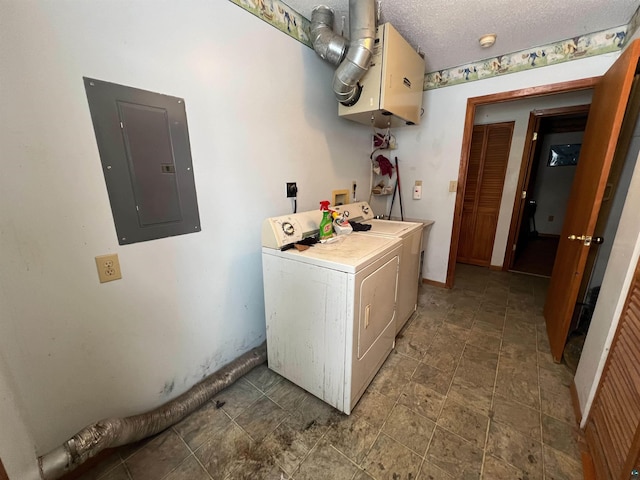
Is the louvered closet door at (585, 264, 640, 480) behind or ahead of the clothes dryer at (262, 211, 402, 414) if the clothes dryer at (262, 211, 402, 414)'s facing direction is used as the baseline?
ahead

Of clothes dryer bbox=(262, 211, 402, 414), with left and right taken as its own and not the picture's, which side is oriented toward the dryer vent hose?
right

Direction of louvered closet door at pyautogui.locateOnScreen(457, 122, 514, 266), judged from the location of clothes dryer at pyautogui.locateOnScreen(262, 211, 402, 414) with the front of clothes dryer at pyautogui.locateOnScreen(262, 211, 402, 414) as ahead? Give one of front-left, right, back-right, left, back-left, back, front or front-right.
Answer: left

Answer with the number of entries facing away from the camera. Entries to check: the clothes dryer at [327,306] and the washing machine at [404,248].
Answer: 0

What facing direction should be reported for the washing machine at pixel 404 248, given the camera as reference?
facing the viewer and to the right of the viewer

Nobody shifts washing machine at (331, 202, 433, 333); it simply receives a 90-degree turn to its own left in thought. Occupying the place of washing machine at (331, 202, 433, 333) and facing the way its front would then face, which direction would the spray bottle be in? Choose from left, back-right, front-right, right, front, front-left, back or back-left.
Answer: back

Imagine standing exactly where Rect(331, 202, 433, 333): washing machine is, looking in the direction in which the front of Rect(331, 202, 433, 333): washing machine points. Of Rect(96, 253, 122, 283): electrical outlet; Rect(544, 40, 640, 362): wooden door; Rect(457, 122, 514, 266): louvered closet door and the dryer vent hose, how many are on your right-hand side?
2

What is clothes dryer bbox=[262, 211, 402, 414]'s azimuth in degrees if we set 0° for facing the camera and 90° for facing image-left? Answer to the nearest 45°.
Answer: approximately 315°

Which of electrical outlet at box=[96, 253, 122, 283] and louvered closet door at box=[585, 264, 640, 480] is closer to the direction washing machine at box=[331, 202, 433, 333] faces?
the louvered closet door

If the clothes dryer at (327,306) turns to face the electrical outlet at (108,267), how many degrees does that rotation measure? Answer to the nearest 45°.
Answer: approximately 135° to its right
